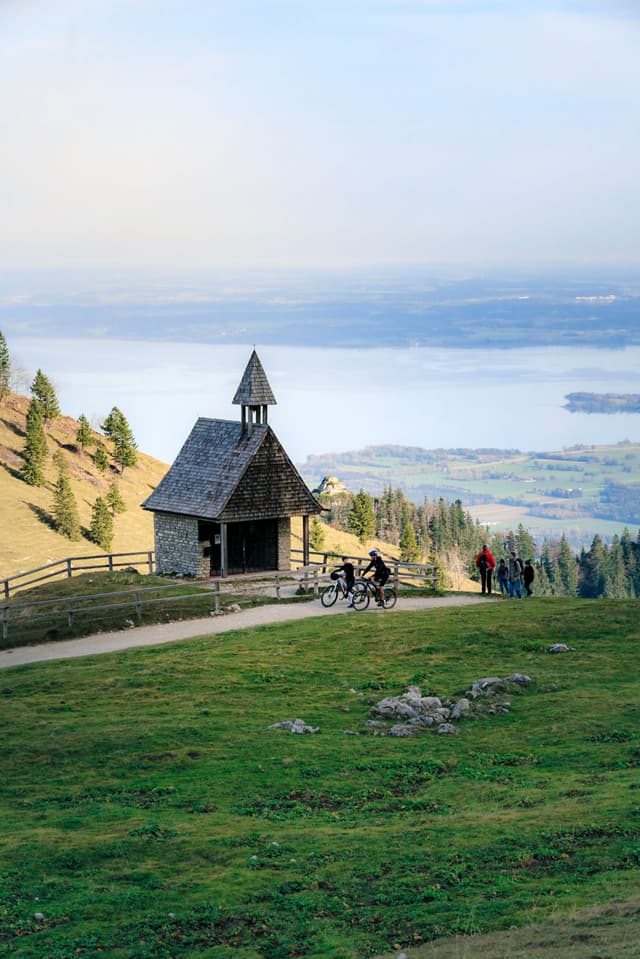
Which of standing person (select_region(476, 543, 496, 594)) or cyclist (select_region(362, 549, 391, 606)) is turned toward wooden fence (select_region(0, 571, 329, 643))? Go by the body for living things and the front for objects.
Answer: the cyclist

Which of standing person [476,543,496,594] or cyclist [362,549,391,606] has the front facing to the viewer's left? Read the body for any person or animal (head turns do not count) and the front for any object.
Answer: the cyclist

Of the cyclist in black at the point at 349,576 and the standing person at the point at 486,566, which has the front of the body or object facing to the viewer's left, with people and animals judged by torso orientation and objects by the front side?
the cyclist in black

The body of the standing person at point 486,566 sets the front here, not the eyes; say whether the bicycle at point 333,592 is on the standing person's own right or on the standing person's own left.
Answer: on the standing person's own left

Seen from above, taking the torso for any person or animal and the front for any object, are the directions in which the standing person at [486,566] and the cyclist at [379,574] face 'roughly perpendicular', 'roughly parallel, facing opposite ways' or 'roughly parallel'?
roughly perpendicular

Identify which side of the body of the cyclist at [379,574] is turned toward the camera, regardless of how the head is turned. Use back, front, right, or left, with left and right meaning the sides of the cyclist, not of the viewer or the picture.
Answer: left

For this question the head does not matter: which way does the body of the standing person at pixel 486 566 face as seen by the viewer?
away from the camera

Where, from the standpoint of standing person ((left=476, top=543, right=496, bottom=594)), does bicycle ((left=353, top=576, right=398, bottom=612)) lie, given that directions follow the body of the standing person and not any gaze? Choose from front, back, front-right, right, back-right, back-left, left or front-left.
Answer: back-left

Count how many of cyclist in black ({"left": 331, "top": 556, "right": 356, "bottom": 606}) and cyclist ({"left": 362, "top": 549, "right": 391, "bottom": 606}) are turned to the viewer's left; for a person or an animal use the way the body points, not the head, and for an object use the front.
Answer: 2

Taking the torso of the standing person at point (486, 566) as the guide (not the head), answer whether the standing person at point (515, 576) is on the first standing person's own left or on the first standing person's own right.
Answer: on the first standing person's own right

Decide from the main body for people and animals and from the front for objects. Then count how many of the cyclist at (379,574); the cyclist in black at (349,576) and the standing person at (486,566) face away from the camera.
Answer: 1

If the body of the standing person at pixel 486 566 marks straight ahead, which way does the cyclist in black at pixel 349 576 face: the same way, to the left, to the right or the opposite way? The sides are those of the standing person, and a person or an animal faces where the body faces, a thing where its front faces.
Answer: to the left
